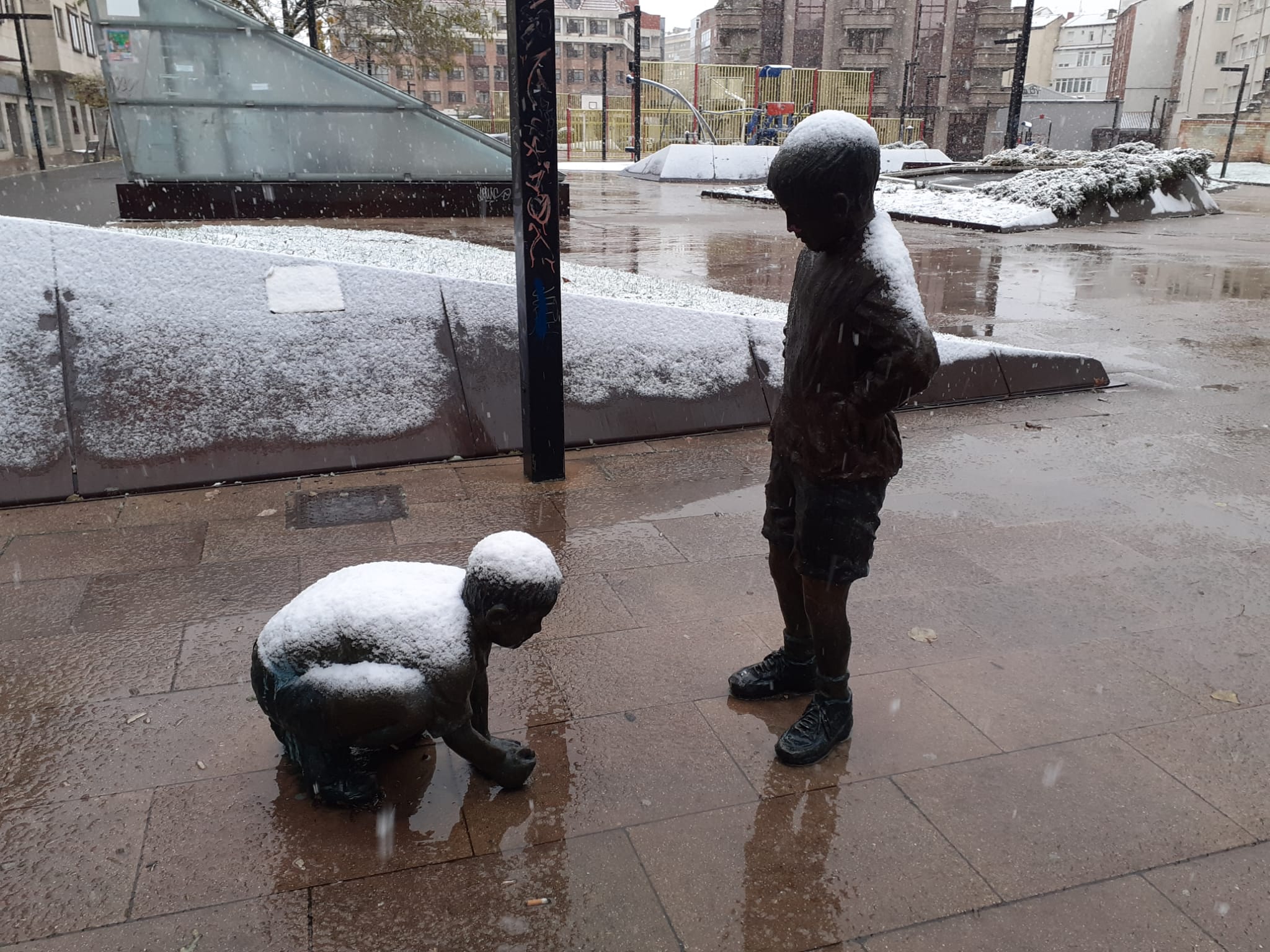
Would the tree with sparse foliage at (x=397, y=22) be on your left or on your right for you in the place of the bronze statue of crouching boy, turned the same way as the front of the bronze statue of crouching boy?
on your left

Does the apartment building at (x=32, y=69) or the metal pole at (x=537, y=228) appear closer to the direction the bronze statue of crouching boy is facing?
the metal pole

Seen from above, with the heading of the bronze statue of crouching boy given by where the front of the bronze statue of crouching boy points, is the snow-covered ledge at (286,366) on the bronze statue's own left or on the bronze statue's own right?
on the bronze statue's own left

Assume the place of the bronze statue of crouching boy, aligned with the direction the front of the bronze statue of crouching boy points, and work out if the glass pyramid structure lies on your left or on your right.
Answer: on your left

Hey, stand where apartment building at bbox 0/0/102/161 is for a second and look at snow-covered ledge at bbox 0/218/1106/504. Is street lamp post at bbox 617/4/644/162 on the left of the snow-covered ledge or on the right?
left

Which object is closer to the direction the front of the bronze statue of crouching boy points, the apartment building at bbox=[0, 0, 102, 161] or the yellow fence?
the yellow fence

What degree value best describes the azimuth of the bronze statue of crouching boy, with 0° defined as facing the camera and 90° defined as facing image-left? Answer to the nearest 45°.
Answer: approximately 270°

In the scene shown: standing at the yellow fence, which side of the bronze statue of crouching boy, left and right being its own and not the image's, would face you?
left

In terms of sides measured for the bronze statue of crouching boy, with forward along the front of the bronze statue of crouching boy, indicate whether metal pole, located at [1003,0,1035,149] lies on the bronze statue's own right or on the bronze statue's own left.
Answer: on the bronze statue's own left
